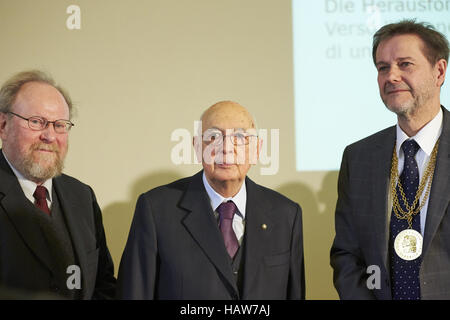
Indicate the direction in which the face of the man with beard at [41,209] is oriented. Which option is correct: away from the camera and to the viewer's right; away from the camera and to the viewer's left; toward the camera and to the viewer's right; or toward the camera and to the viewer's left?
toward the camera and to the viewer's right

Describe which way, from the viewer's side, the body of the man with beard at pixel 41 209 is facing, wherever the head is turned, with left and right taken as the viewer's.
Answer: facing the viewer and to the right of the viewer

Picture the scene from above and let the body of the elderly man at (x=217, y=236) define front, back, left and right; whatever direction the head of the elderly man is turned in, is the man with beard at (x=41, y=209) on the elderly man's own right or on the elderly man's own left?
on the elderly man's own right

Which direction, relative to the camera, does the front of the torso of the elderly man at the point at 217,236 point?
toward the camera

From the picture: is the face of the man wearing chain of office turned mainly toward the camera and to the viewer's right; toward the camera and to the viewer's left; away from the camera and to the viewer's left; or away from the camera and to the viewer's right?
toward the camera and to the viewer's left

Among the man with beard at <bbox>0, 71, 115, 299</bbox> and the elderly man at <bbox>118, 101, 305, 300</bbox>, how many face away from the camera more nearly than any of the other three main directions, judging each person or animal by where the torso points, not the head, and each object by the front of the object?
0

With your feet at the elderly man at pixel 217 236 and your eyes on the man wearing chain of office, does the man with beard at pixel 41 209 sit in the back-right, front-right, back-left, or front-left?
back-right
